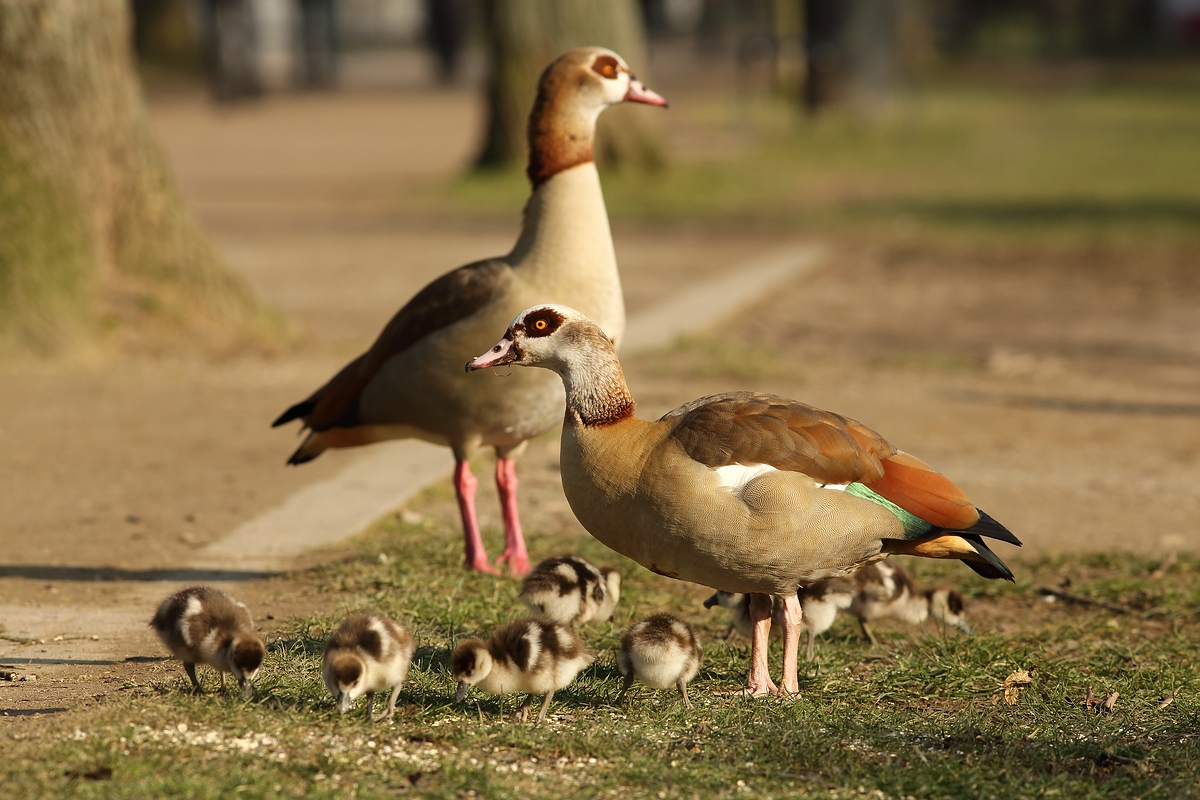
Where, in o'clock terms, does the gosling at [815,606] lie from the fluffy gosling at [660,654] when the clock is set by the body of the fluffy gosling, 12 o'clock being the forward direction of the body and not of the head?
The gosling is roughly at 1 o'clock from the fluffy gosling.

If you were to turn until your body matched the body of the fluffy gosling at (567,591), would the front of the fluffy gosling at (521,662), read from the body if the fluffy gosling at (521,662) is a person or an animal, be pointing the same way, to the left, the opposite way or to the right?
the opposite way

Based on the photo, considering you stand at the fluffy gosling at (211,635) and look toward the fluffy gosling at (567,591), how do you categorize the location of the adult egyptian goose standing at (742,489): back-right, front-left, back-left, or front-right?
front-right

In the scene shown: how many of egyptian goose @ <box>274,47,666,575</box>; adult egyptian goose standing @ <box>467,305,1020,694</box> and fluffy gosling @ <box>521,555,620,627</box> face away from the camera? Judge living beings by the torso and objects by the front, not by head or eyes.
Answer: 0

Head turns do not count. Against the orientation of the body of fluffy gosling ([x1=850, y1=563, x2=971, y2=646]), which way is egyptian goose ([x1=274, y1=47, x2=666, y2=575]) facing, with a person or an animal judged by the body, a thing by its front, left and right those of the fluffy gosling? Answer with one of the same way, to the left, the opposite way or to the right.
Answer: the same way

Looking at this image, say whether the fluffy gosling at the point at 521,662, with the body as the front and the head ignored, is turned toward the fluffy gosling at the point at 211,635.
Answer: yes

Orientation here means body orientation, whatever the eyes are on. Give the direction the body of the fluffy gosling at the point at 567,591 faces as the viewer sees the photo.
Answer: to the viewer's right

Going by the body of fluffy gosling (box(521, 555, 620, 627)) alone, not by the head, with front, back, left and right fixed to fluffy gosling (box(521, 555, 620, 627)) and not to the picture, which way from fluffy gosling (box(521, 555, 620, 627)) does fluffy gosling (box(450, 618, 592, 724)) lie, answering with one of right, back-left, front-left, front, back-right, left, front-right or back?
right

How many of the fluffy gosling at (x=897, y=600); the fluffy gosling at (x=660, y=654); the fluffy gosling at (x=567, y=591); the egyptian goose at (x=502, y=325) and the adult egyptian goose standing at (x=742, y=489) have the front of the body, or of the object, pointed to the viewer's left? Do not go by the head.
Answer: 1

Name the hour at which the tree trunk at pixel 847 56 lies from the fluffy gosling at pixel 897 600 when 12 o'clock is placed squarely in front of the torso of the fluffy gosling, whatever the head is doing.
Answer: The tree trunk is roughly at 9 o'clock from the fluffy gosling.

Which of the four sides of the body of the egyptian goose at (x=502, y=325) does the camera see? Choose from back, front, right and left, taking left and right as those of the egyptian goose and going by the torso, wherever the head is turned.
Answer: right

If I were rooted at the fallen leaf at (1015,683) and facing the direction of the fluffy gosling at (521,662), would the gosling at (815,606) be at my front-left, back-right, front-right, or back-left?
front-right

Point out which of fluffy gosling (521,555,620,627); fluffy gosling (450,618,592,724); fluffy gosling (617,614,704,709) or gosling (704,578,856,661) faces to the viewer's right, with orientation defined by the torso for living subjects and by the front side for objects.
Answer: fluffy gosling (521,555,620,627)

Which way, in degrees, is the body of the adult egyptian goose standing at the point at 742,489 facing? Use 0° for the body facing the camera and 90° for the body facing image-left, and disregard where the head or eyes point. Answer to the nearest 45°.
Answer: approximately 90°

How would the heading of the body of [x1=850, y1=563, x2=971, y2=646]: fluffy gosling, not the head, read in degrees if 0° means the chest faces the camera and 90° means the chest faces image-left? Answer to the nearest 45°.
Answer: approximately 270°

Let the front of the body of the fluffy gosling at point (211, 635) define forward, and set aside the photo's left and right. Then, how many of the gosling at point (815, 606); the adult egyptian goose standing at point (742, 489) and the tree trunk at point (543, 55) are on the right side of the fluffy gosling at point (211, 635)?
0

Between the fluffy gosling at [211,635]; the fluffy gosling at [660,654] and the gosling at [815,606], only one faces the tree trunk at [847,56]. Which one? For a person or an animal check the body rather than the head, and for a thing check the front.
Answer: the fluffy gosling at [660,654]

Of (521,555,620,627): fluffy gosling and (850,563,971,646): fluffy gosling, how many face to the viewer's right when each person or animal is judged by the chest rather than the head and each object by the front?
2

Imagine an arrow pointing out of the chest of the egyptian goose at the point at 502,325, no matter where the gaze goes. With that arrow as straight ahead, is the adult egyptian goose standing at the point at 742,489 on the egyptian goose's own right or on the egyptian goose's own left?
on the egyptian goose's own right

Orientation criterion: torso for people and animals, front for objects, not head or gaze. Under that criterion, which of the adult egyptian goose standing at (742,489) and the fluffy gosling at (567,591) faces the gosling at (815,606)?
the fluffy gosling

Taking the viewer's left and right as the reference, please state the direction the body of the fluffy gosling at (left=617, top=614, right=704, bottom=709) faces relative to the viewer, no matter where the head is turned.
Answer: facing away from the viewer

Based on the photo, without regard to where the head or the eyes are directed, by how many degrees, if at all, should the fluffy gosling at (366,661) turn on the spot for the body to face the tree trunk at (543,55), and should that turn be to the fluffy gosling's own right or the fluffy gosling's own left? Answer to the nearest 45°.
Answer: approximately 135° to the fluffy gosling's own right

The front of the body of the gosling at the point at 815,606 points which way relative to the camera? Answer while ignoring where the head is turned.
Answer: to the viewer's left

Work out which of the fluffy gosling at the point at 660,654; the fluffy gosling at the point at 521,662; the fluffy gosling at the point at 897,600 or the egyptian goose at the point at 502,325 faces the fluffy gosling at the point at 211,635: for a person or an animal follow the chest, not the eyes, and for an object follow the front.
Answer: the fluffy gosling at the point at 521,662
